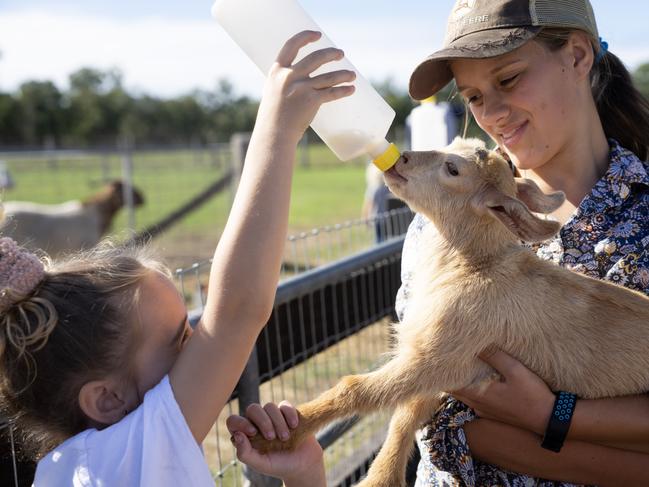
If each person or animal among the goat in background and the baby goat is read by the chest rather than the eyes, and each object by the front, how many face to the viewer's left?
1

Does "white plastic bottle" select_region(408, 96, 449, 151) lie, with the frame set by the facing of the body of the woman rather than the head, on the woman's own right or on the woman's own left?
on the woman's own right

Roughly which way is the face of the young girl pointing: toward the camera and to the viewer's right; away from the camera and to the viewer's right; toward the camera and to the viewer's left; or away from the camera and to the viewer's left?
away from the camera and to the viewer's right

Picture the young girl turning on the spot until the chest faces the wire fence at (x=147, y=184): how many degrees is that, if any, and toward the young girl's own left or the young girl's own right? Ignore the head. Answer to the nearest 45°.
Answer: approximately 90° to the young girl's own left

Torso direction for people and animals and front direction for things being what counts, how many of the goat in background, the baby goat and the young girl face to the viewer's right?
2

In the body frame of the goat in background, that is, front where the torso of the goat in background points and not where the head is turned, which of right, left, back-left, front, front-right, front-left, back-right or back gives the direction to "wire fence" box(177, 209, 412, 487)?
right

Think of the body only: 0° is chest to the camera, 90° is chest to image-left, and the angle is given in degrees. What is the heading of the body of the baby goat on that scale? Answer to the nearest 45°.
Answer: approximately 90°

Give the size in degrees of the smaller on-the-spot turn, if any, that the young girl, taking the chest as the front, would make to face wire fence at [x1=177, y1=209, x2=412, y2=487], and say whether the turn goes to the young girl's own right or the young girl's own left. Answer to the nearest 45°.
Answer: approximately 45° to the young girl's own left

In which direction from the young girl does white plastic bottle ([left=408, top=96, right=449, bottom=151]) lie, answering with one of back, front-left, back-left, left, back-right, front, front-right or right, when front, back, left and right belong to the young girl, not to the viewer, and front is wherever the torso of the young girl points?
front-left

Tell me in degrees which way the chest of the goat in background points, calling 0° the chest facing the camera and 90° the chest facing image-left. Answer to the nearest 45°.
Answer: approximately 270°

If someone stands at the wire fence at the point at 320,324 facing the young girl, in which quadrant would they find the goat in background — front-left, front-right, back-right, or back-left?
back-right
